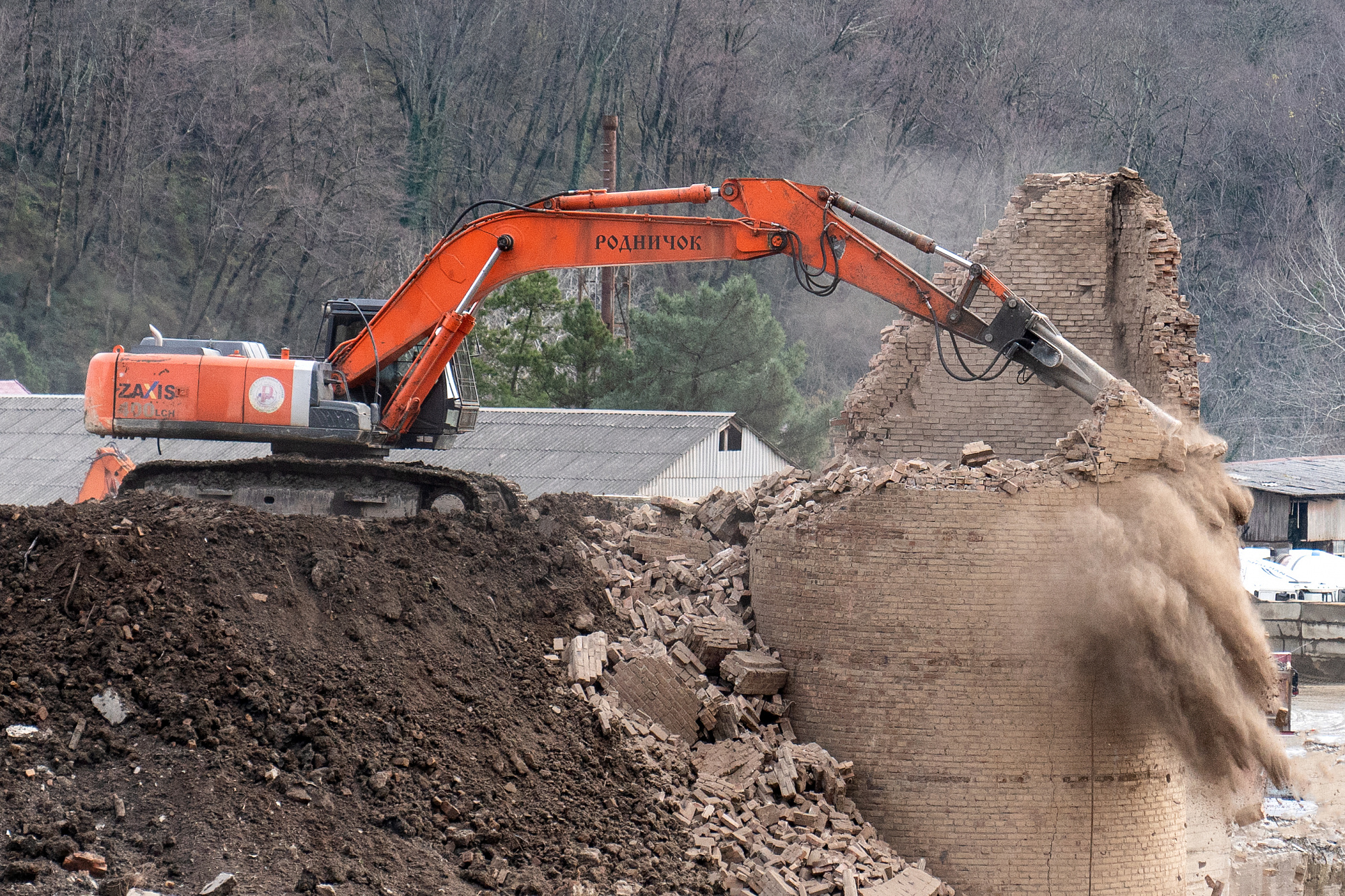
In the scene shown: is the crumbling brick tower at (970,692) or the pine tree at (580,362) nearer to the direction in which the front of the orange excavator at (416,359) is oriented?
the crumbling brick tower

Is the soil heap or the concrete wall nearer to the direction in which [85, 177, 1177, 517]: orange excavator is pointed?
the concrete wall

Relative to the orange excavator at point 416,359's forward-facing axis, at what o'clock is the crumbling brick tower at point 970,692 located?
The crumbling brick tower is roughly at 1 o'clock from the orange excavator.

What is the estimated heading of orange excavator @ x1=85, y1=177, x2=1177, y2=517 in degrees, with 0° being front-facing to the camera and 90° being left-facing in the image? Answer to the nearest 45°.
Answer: approximately 270°

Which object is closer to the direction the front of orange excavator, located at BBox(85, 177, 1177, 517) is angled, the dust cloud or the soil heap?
the dust cloud

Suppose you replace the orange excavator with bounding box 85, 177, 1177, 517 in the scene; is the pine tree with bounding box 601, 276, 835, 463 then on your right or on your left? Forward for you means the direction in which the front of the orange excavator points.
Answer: on your left

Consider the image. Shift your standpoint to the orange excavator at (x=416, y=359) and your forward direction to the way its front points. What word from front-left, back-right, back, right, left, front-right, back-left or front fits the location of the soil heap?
right

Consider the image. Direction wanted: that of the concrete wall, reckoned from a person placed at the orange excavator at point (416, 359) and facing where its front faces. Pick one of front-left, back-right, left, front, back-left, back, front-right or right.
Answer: front-left

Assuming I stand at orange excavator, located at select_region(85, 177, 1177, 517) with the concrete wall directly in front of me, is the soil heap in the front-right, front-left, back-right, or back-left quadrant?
back-right

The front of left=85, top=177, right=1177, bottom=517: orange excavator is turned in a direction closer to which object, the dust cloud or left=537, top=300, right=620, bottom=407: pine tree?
the dust cloud

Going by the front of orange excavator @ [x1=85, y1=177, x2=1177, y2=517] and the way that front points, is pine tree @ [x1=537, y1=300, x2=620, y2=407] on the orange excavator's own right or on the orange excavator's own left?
on the orange excavator's own left

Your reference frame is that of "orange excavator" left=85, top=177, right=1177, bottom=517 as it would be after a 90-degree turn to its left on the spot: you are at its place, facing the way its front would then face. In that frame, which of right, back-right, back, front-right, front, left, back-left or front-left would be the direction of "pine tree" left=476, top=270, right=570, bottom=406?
front
